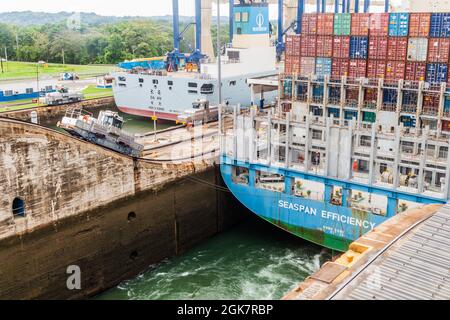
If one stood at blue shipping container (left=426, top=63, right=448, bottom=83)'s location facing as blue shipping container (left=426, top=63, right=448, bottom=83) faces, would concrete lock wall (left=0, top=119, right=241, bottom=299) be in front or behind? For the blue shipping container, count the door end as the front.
in front

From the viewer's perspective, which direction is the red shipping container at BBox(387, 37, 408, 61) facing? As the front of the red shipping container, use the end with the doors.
toward the camera

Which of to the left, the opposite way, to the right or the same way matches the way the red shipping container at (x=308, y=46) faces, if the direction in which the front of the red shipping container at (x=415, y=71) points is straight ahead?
the same way

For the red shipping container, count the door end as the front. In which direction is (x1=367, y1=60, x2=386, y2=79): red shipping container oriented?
toward the camera

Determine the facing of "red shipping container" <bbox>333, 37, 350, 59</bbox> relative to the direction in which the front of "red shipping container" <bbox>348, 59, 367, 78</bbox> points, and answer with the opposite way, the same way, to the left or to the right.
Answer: the same way

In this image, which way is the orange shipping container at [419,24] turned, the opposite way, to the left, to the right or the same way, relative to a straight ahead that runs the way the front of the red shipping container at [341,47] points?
the same way

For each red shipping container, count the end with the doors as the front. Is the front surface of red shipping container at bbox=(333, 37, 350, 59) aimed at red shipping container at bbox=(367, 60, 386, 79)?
no

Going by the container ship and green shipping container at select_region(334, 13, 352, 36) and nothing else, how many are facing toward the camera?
1

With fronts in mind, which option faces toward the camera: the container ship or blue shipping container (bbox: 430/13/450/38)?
the blue shipping container

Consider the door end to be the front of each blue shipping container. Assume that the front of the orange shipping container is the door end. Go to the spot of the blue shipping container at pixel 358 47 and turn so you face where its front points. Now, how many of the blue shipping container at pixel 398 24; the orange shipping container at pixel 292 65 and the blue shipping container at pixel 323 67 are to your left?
1

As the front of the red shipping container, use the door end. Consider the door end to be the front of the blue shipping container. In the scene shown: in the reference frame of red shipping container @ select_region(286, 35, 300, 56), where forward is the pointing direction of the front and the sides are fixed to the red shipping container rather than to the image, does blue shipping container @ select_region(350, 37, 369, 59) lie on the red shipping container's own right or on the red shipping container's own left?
on the red shipping container's own left

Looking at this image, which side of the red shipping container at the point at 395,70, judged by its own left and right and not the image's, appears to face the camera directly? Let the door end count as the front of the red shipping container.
front

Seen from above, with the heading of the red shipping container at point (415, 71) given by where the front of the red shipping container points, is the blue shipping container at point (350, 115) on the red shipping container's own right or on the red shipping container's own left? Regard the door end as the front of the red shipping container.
on the red shipping container's own right

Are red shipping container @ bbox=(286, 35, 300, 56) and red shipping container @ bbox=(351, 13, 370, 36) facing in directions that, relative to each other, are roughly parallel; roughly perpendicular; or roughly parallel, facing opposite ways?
roughly parallel

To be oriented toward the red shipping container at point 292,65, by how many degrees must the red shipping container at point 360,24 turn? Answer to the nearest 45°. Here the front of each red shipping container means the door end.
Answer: approximately 90° to its right

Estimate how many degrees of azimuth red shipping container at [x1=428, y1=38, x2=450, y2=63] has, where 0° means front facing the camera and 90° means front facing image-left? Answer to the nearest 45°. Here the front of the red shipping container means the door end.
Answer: approximately 0°

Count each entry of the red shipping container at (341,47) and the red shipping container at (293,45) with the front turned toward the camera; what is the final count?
2
